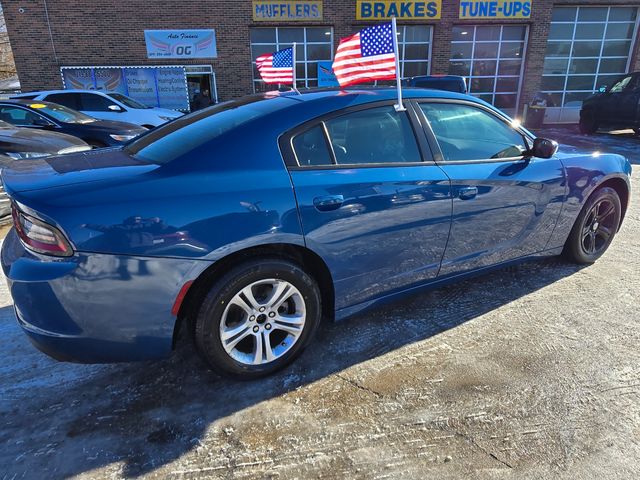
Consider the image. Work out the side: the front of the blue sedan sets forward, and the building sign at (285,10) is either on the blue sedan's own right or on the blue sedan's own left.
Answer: on the blue sedan's own left

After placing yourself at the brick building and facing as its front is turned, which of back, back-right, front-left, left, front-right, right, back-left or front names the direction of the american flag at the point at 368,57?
front

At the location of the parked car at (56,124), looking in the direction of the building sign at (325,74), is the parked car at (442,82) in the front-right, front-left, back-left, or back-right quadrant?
front-right

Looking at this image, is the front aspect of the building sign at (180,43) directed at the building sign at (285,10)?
no

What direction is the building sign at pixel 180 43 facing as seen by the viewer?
toward the camera

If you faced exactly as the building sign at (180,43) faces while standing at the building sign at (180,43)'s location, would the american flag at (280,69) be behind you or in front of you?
in front

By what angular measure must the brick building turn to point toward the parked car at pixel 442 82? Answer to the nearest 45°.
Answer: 0° — it already faces it

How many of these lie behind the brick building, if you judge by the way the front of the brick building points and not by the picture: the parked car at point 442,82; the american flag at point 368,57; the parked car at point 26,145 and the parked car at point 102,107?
0

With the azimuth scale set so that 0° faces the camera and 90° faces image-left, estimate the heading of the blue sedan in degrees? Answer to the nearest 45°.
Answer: approximately 225°

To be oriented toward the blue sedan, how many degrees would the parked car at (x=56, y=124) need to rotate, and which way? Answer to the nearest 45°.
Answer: approximately 45° to its right

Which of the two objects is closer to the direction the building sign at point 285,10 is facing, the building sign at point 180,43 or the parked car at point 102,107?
the parked car

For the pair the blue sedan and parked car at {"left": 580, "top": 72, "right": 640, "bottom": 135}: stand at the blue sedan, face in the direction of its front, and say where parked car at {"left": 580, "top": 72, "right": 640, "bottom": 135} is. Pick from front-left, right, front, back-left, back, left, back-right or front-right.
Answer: front

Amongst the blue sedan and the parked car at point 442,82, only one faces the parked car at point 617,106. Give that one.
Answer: the blue sedan

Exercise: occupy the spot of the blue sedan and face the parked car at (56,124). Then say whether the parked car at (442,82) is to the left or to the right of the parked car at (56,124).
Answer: right

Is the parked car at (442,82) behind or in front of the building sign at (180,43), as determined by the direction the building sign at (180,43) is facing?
in front
